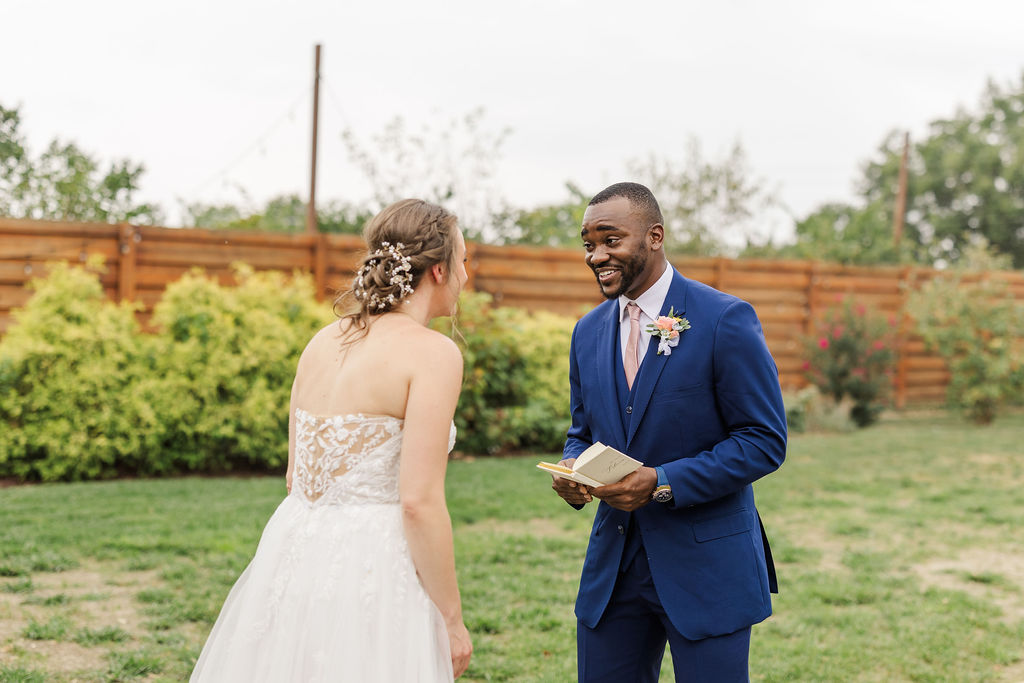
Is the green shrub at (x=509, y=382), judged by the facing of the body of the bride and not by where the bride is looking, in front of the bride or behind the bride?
in front

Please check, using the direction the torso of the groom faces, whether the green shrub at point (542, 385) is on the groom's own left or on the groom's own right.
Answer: on the groom's own right

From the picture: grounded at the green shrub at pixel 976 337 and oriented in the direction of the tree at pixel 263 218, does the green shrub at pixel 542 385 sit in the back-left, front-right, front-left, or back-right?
front-left

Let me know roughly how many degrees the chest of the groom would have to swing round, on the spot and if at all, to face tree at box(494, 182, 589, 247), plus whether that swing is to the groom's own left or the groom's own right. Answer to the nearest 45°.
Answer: approximately 135° to the groom's own right

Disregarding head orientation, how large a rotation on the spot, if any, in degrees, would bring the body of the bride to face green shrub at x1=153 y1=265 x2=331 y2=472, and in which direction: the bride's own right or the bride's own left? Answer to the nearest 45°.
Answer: approximately 45° to the bride's own left

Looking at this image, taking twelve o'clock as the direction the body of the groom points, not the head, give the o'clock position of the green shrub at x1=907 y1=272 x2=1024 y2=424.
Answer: The green shrub is roughly at 5 o'clock from the groom.

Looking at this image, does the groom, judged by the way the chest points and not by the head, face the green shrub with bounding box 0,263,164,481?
no

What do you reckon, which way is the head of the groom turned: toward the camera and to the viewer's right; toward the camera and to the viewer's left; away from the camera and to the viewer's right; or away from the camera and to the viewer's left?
toward the camera and to the viewer's left

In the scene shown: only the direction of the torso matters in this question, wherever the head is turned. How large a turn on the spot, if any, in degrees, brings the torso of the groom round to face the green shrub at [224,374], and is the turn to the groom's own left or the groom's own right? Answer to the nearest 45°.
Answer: approximately 90° to the groom's own right

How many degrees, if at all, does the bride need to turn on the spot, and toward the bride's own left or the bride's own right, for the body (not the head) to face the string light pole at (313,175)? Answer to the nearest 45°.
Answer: approximately 45° to the bride's own left

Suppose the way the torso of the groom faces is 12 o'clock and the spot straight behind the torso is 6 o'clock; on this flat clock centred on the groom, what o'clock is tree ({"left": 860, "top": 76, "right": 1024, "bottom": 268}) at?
The tree is roughly at 5 o'clock from the groom.

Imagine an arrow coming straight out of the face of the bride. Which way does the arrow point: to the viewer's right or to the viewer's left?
to the viewer's right

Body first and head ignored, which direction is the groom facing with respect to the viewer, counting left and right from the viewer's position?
facing the viewer and to the left of the viewer

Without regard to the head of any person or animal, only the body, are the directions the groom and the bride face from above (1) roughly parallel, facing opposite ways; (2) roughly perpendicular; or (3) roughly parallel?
roughly parallel, facing opposite ways

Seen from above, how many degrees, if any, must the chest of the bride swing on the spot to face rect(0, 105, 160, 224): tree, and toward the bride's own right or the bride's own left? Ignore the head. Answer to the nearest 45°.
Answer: approximately 45° to the bride's own left

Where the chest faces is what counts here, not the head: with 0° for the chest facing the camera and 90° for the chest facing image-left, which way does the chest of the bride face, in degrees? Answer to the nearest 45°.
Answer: approximately 225°

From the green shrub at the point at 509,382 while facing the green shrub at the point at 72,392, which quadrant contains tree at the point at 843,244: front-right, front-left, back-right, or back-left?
back-right
